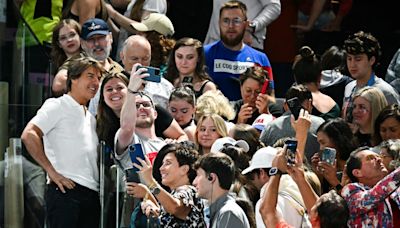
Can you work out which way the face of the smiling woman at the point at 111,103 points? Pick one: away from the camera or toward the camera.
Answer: toward the camera

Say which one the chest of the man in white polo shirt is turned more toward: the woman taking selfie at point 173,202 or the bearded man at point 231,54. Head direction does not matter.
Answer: the woman taking selfie

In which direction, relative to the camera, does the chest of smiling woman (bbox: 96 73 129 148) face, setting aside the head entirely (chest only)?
toward the camera

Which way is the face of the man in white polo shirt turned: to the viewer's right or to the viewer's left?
to the viewer's right

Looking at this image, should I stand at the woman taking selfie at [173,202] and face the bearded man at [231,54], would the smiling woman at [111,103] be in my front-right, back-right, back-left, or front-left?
front-left

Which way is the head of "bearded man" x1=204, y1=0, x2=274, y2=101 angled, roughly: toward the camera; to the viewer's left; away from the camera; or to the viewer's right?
toward the camera

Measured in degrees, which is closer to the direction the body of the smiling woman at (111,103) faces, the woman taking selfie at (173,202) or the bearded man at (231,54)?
the woman taking selfie

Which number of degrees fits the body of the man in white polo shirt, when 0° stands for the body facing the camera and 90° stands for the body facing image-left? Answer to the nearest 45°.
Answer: approximately 315°
